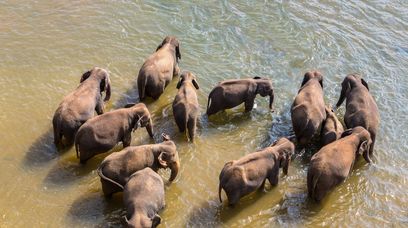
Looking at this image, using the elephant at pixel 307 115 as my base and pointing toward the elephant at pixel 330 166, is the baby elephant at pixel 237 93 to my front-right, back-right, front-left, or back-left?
back-right

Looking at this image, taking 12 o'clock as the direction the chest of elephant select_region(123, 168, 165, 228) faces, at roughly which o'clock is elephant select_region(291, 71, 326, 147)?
elephant select_region(291, 71, 326, 147) is roughly at 8 o'clock from elephant select_region(123, 168, 165, 228).

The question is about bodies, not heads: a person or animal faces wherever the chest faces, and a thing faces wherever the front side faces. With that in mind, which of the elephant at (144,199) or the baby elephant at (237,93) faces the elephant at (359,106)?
the baby elephant

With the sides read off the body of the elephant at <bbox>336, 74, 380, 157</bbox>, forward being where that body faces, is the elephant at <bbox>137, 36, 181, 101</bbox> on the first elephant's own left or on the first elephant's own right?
on the first elephant's own left

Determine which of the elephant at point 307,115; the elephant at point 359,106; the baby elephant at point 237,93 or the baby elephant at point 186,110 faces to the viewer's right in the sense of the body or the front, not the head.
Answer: the baby elephant at point 237,93

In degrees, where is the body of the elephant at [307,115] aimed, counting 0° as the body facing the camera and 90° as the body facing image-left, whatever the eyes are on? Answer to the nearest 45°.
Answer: approximately 180°

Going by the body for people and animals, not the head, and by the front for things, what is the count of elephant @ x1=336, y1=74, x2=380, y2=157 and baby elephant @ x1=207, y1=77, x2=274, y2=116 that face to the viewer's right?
1

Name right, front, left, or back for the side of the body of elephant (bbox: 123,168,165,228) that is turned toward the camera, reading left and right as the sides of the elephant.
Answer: front

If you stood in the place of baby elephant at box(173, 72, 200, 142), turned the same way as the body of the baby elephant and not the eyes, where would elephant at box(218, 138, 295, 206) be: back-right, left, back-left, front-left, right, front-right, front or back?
back-right

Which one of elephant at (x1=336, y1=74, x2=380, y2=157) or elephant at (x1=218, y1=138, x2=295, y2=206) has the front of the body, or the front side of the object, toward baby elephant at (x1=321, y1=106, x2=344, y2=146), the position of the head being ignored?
elephant at (x1=218, y1=138, x2=295, y2=206)

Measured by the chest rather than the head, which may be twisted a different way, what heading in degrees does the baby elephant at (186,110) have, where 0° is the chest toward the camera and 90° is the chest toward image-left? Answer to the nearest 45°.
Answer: approximately 180°

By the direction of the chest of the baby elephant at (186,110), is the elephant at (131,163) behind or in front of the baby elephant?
behind

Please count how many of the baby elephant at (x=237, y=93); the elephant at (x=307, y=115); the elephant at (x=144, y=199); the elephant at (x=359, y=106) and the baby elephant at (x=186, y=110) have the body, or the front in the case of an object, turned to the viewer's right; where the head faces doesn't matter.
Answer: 1

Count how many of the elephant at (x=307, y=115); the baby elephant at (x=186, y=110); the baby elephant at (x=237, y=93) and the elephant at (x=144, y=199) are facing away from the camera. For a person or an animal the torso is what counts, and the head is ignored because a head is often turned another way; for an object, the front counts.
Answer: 2

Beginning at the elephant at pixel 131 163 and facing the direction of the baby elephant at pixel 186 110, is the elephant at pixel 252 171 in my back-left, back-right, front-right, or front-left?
front-right

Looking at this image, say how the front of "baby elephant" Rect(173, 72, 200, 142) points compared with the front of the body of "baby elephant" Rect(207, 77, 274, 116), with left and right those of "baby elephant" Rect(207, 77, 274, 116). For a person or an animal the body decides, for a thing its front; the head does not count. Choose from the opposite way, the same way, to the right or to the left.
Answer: to the left

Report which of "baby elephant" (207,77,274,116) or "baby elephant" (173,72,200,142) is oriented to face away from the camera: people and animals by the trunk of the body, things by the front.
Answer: "baby elephant" (173,72,200,142)

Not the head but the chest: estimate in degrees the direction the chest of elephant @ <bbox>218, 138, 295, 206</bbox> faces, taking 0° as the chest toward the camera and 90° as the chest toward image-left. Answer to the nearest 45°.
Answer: approximately 225°

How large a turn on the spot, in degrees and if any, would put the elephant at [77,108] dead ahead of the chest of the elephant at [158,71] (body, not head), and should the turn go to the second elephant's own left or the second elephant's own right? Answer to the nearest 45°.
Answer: approximately 180°
